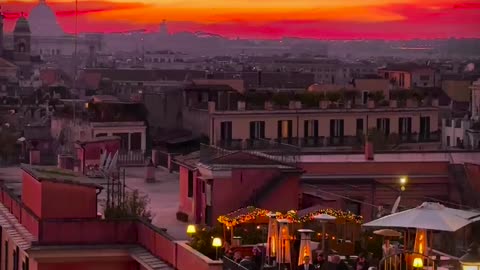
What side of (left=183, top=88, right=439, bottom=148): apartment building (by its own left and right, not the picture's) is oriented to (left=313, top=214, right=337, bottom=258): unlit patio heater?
front

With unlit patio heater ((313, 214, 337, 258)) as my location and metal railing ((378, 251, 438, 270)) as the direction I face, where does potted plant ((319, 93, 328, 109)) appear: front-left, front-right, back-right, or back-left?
back-left

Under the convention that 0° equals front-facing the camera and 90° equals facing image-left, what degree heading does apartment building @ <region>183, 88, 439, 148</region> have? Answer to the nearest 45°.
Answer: approximately 0°

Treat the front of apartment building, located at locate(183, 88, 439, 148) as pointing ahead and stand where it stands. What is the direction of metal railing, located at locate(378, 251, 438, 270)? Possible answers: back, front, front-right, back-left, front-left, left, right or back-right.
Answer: front

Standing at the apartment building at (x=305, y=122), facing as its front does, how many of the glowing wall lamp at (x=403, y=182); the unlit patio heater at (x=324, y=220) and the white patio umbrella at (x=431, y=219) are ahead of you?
3

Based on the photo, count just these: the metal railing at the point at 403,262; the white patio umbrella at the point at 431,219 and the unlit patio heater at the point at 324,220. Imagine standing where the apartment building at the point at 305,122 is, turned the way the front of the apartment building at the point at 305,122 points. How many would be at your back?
0

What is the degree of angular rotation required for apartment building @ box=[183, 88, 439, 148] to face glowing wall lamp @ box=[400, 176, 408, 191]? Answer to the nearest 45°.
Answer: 0° — it already faces it

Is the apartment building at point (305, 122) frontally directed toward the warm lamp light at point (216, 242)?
yes

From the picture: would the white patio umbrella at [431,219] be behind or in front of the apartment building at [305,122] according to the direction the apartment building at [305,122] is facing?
in front

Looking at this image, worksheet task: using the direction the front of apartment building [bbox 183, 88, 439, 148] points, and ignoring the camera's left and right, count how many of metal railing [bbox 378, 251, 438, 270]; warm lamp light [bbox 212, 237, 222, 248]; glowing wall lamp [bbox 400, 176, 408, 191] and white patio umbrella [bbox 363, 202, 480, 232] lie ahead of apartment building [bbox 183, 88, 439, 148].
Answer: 4
